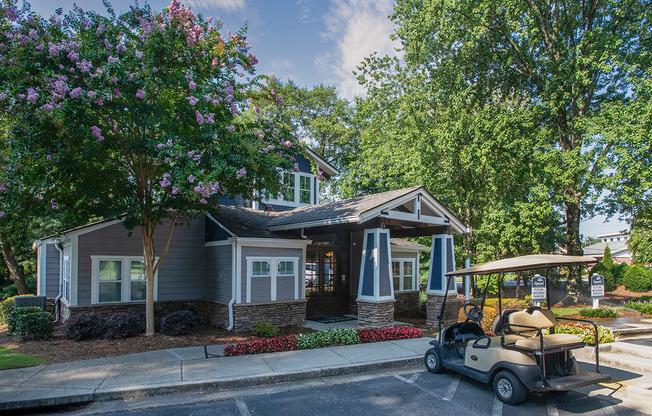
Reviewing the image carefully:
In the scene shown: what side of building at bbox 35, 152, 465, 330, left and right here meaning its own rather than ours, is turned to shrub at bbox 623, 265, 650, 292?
left

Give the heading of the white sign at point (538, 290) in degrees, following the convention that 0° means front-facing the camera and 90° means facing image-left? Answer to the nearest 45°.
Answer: approximately 0°

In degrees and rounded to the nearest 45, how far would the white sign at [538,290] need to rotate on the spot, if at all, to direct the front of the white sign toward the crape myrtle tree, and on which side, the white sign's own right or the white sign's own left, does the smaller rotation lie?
approximately 45° to the white sign's own right

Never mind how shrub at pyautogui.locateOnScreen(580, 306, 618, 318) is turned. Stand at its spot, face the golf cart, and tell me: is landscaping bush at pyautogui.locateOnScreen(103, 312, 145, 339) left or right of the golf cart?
right

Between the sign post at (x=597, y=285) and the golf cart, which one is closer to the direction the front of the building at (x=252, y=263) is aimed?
the golf cart

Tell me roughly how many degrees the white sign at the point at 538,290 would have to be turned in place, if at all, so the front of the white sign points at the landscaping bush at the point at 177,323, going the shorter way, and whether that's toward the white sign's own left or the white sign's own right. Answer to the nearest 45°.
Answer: approximately 45° to the white sign's own right

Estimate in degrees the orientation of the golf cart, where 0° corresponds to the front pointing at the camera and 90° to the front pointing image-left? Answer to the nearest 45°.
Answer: approximately 135°

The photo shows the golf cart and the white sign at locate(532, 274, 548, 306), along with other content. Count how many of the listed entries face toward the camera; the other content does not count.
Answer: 1

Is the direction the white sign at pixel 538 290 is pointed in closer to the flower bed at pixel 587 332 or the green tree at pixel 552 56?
the flower bed
